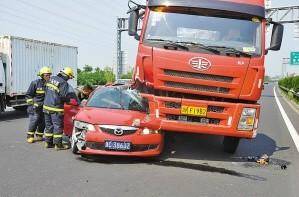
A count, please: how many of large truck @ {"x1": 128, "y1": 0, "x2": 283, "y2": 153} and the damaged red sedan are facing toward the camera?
2

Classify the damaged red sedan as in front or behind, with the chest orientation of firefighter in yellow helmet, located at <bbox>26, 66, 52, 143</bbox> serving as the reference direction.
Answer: in front

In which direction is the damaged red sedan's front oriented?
toward the camera

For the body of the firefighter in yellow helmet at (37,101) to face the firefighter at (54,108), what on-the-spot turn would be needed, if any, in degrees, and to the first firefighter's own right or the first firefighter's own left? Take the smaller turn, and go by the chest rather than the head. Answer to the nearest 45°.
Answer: approximately 45° to the first firefighter's own right

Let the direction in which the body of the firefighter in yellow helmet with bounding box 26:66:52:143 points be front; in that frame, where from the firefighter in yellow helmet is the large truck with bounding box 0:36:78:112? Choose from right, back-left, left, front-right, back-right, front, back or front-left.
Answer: back-left

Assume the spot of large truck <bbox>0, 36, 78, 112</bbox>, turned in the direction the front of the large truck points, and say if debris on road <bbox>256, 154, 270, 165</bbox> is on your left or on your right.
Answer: on your left

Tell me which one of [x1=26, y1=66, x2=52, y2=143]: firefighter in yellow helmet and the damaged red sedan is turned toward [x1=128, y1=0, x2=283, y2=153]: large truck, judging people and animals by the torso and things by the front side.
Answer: the firefighter in yellow helmet

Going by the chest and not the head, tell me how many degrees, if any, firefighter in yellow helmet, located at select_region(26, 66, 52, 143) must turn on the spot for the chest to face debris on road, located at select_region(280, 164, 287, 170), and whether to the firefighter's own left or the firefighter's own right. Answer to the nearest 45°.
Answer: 0° — they already face it

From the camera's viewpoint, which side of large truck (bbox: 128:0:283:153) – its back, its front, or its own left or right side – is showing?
front

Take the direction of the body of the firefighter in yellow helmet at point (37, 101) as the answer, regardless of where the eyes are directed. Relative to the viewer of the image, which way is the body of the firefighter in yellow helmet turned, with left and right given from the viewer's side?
facing the viewer and to the right of the viewer
